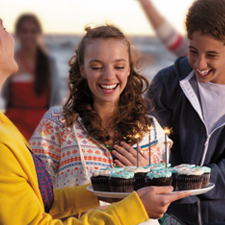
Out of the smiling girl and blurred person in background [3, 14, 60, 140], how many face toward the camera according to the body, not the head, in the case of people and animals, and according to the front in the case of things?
2

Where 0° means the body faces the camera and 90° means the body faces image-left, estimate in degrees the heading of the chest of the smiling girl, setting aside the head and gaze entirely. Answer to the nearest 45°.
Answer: approximately 0°

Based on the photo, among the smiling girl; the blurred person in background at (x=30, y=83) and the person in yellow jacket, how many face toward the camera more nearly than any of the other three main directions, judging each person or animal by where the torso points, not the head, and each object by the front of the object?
2

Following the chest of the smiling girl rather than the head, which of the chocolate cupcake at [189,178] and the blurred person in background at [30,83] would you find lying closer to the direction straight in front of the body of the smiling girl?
the chocolate cupcake

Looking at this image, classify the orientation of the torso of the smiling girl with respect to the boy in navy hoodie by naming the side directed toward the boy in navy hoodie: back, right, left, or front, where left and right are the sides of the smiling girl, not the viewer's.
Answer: left

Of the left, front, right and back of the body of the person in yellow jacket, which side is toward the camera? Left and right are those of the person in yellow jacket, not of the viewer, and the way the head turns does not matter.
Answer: right

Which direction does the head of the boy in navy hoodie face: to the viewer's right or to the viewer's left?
to the viewer's left

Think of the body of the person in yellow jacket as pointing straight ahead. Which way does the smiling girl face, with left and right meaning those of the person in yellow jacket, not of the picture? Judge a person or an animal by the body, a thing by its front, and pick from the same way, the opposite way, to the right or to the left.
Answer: to the right
